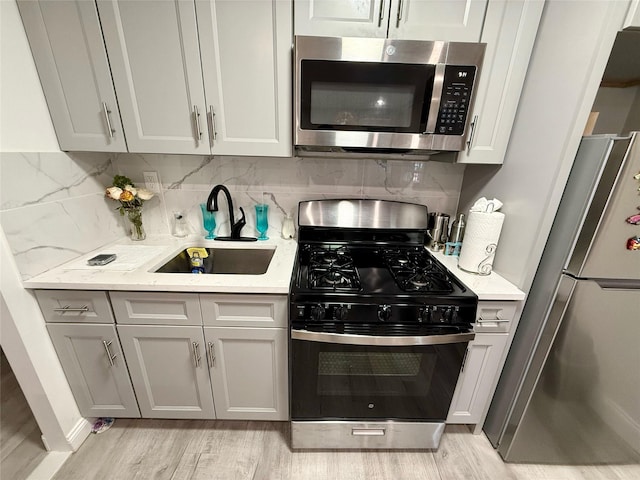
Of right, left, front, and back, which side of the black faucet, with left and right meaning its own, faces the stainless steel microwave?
left

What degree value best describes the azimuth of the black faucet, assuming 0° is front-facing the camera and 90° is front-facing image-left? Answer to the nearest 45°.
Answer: approximately 45°

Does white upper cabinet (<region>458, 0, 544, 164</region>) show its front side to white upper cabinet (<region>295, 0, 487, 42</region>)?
no

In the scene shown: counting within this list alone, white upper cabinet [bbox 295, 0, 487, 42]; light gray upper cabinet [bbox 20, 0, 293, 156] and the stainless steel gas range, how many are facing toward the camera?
3

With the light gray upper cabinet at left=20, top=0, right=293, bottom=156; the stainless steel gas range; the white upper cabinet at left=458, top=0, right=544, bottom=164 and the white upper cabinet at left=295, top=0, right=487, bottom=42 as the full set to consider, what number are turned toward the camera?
4

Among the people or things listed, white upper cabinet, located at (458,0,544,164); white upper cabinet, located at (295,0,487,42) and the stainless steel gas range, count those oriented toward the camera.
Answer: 3

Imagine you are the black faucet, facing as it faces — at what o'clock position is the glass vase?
The glass vase is roughly at 2 o'clock from the black faucet.

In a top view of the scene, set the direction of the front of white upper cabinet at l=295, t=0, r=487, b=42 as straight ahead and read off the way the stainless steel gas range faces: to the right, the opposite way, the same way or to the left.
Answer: the same way

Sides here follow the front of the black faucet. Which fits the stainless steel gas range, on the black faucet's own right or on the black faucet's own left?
on the black faucet's own left

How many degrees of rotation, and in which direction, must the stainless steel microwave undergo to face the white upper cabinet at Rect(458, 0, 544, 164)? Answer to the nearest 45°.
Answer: approximately 90° to its left

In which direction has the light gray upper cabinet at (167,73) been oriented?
toward the camera
